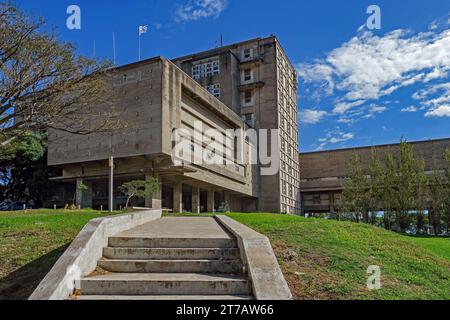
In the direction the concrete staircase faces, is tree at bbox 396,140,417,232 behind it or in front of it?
behind

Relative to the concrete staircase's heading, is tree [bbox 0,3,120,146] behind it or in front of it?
behind

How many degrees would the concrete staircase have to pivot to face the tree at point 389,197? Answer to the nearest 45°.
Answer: approximately 135° to its left

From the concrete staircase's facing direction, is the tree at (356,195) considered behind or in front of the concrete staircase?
behind

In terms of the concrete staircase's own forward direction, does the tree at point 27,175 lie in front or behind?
behind

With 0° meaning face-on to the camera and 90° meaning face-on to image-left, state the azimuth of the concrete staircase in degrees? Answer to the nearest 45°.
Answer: approximately 0°

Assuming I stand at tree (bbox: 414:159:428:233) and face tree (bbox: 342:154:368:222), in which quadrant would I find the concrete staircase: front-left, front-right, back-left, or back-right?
front-left

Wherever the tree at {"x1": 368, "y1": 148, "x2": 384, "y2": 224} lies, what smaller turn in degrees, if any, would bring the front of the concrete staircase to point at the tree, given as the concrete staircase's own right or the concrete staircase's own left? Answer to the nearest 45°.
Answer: approximately 135° to the concrete staircase's own left

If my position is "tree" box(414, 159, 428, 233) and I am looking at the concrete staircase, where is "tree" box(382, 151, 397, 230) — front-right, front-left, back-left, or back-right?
front-right
